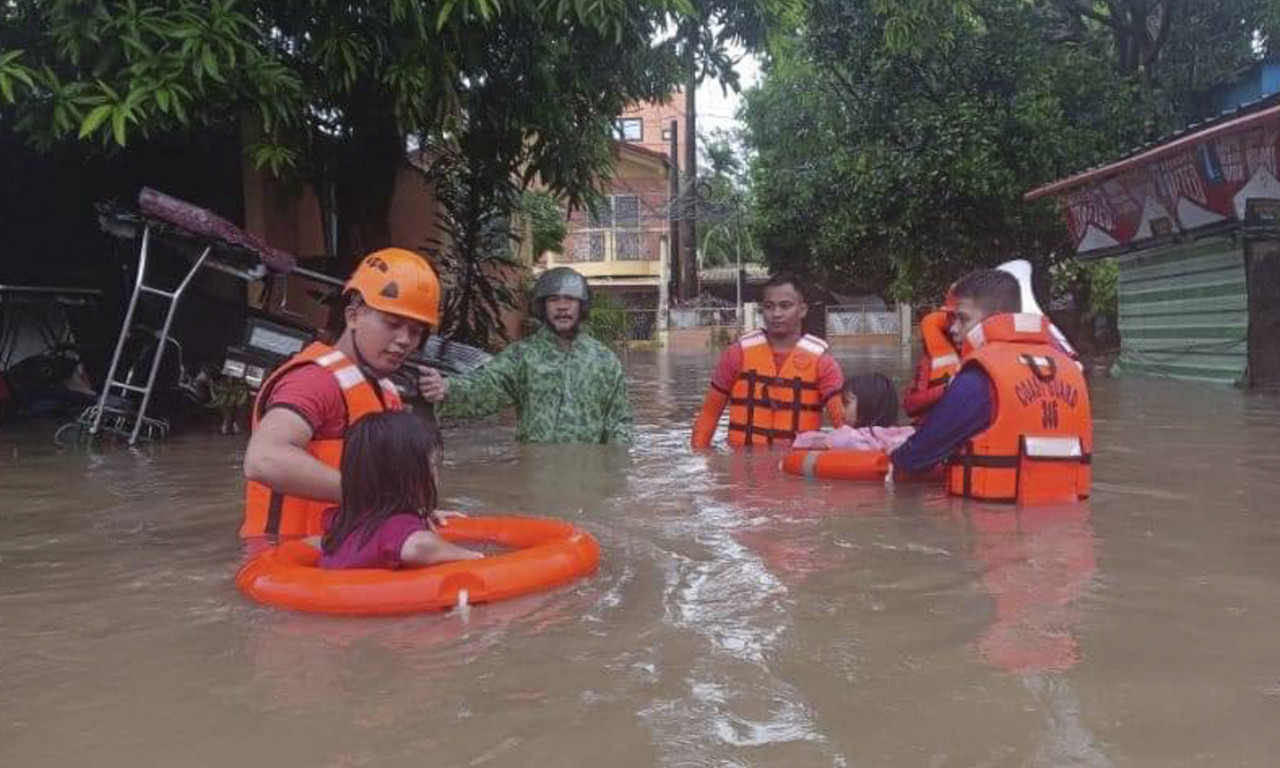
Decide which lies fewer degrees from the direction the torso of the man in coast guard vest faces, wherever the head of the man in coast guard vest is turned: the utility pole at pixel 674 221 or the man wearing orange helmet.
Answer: the utility pole

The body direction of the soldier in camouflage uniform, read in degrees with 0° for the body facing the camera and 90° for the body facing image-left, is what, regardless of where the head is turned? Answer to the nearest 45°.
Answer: approximately 0°

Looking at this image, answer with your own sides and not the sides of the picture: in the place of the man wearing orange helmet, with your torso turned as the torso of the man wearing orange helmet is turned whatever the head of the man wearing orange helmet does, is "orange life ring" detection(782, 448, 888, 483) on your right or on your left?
on your left

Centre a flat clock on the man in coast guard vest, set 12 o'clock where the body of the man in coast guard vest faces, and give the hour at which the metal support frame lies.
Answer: The metal support frame is roughly at 11 o'clock from the man in coast guard vest.

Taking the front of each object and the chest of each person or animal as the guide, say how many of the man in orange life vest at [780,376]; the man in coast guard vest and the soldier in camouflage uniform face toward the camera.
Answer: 2

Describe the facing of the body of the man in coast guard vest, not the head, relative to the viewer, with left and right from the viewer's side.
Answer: facing away from the viewer and to the left of the viewer

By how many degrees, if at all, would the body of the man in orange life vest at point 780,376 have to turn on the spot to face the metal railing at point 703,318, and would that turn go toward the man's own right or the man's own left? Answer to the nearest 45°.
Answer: approximately 180°

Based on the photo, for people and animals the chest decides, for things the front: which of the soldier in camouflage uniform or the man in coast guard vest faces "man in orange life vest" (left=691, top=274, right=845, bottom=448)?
the man in coast guard vest

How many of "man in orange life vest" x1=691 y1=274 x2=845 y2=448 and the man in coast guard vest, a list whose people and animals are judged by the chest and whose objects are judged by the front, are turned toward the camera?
1

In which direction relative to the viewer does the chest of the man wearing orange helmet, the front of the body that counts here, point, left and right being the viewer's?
facing the viewer and to the right of the viewer

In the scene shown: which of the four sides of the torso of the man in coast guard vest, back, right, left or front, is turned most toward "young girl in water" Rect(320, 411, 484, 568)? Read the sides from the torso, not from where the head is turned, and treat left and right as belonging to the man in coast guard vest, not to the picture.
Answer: left

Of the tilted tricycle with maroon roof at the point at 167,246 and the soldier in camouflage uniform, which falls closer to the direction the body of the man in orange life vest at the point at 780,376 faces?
the soldier in camouflage uniform
